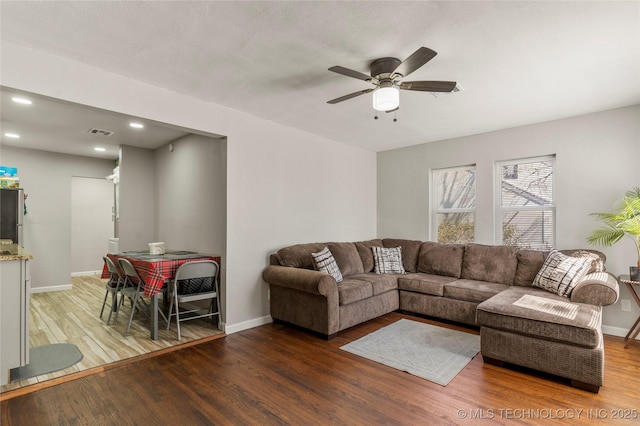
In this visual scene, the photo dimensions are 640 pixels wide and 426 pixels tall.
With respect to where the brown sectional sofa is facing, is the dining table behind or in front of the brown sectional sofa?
in front

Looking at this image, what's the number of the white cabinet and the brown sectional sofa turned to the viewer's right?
1

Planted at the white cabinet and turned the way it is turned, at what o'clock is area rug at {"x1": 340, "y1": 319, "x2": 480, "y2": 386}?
The area rug is roughly at 1 o'clock from the white cabinet.

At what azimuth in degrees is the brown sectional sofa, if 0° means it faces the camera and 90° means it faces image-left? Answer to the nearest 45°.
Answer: approximately 45°

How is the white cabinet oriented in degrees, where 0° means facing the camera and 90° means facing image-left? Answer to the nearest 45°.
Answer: approximately 270°

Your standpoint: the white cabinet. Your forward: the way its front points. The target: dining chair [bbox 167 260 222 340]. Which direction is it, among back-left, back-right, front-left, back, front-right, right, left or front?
front

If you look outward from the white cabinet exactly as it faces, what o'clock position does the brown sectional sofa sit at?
The brown sectional sofa is roughly at 1 o'clock from the white cabinet.

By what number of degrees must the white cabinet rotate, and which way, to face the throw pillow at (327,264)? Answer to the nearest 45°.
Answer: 0° — it already faces it

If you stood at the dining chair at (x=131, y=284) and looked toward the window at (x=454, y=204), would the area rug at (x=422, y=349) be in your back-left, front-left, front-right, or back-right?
front-right

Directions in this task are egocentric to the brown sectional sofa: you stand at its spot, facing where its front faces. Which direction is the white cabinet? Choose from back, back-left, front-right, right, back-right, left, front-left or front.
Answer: front

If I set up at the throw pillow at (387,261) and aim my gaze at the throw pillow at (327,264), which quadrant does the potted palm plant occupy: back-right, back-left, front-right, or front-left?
back-left
